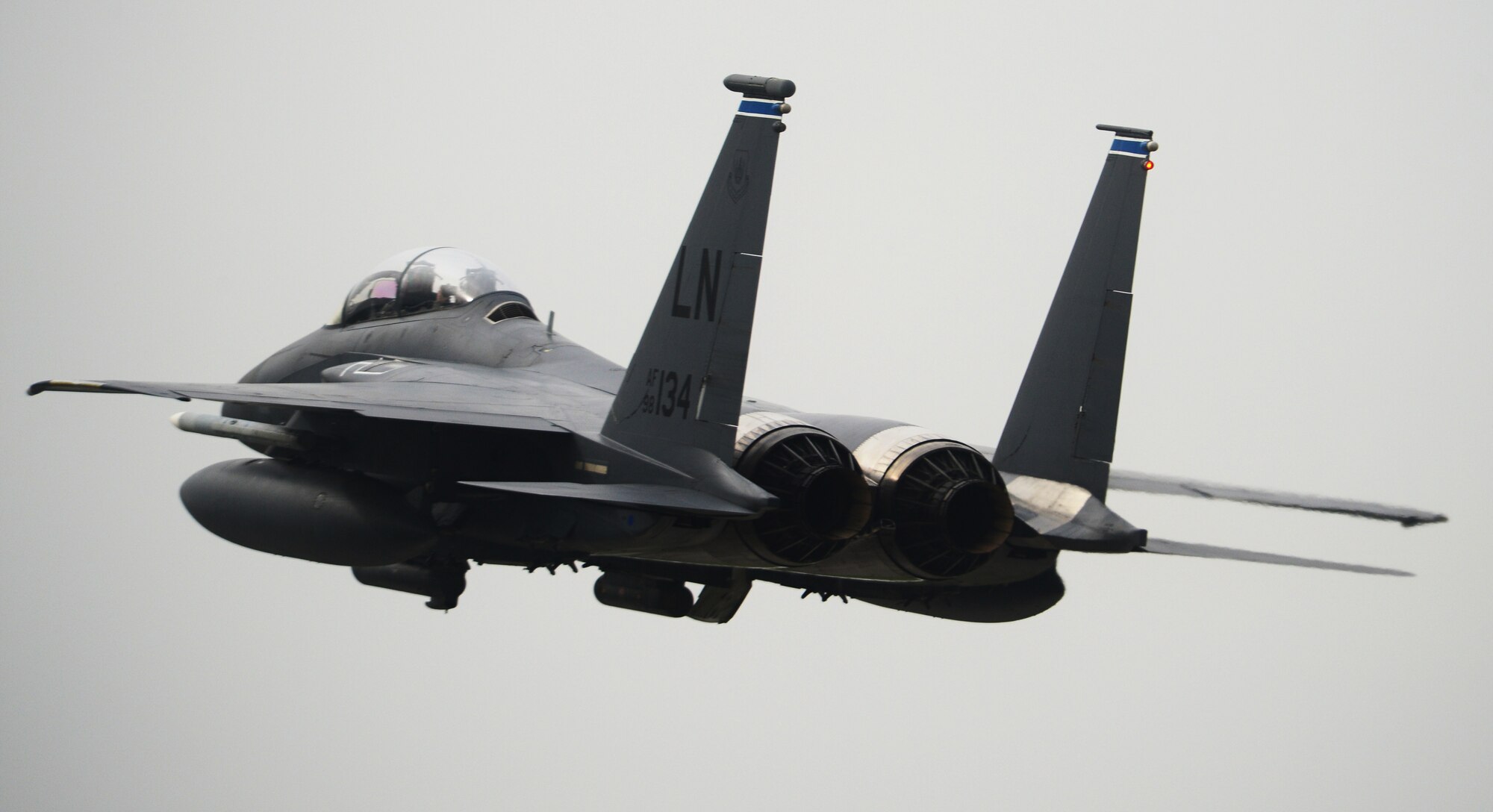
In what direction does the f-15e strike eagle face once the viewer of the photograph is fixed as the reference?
facing away from the viewer and to the left of the viewer
